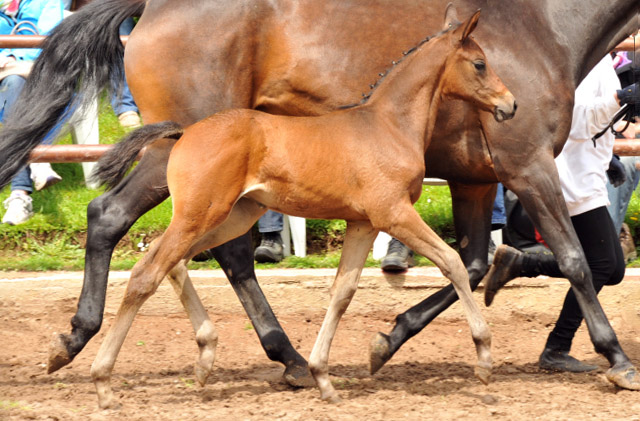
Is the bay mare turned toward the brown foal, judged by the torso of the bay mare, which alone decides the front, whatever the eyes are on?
no

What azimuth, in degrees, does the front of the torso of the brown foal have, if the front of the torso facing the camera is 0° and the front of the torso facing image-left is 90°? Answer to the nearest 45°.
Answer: approximately 270°

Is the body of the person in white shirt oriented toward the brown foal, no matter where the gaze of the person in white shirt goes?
no

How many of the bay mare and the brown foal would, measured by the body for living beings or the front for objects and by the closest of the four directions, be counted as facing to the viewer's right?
2

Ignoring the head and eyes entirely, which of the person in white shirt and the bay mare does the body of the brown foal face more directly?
the person in white shirt

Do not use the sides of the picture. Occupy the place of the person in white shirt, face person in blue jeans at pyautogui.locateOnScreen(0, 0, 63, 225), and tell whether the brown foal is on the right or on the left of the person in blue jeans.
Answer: left

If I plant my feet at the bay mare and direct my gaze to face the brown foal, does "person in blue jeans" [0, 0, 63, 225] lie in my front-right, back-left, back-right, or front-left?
back-right

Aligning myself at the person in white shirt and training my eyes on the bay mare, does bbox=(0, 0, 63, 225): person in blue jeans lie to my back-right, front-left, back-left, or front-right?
front-right

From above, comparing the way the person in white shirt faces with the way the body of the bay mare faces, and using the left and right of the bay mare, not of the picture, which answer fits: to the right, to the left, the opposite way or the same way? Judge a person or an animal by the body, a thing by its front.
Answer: the same way

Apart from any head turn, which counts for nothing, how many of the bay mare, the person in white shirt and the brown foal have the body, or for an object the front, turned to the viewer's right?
3

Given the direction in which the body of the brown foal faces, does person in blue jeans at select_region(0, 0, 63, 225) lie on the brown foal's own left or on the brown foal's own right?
on the brown foal's own left

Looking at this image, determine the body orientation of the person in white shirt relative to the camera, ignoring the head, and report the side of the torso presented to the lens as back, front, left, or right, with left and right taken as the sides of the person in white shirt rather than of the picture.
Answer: right

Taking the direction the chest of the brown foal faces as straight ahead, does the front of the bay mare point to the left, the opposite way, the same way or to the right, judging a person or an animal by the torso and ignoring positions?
the same way

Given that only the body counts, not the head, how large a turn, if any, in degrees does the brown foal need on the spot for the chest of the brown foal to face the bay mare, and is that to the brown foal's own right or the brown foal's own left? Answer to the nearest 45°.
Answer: approximately 90° to the brown foal's own left

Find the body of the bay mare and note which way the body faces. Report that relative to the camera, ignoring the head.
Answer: to the viewer's right
